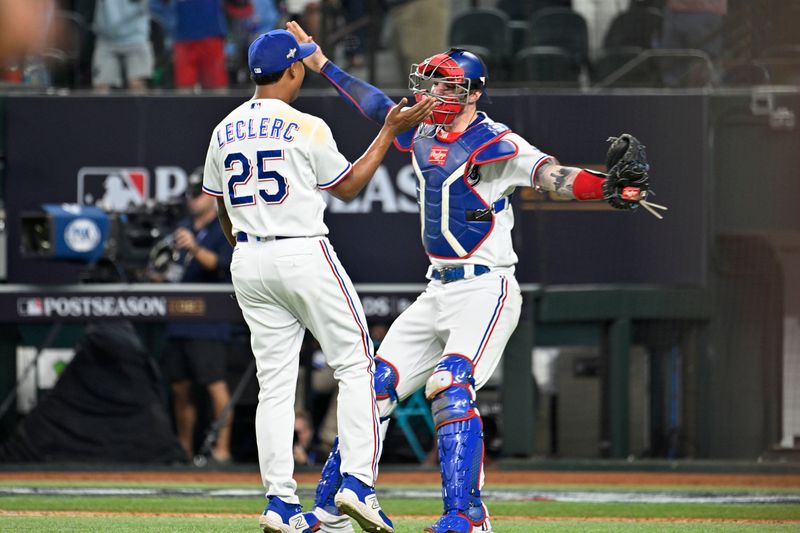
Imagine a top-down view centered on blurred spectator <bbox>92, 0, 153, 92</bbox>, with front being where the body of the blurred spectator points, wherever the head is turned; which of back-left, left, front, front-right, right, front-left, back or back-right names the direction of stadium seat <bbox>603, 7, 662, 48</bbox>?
left

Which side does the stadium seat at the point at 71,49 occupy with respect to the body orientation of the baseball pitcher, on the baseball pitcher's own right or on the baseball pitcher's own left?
on the baseball pitcher's own left

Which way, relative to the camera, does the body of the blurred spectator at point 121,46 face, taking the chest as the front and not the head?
toward the camera

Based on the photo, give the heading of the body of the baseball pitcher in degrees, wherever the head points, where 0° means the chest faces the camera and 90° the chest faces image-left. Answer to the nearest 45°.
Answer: approximately 225°

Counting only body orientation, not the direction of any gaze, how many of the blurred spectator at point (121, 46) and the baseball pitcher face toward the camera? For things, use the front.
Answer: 1

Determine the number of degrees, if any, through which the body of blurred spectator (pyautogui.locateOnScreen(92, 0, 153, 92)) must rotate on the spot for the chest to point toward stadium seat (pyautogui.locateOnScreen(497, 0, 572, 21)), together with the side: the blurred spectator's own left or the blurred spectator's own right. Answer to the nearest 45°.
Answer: approximately 90° to the blurred spectator's own left

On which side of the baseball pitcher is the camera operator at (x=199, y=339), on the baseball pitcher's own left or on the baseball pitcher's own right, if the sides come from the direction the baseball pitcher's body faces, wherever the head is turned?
on the baseball pitcher's own left

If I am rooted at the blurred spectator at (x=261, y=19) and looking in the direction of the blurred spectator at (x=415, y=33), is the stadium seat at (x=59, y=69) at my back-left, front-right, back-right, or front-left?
back-right

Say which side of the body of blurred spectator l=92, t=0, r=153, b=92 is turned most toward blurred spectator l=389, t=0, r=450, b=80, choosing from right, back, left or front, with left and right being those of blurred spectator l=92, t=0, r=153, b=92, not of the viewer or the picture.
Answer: left

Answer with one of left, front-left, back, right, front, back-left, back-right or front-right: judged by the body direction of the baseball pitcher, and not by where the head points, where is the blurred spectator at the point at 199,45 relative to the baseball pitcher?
front-left

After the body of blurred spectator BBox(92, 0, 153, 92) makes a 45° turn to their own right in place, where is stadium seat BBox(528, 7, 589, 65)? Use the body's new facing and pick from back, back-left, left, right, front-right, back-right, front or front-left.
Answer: back-left

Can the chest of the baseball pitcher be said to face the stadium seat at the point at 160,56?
no

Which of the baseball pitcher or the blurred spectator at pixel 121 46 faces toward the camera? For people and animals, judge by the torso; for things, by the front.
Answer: the blurred spectator

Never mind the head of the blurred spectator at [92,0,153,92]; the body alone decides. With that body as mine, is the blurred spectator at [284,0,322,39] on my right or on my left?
on my left
